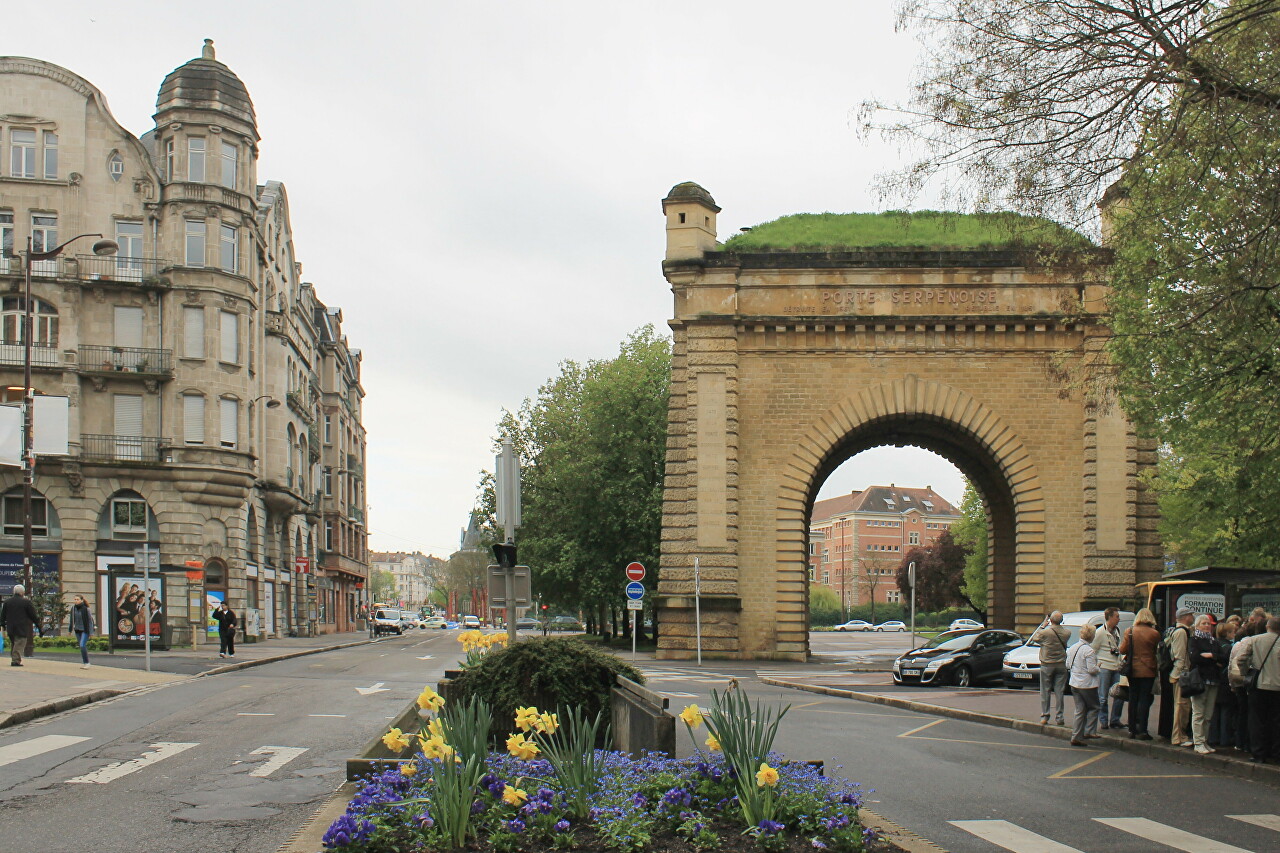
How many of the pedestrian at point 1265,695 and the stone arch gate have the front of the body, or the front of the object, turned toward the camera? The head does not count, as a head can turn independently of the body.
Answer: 1

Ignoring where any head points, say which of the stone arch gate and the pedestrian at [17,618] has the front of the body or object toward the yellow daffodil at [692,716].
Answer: the stone arch gate

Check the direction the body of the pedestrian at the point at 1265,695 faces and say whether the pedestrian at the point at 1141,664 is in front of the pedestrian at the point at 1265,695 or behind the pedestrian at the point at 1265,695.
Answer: in front

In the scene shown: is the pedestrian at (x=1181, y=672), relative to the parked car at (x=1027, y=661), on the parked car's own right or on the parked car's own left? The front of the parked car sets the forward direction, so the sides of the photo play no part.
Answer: on the parked car's own left

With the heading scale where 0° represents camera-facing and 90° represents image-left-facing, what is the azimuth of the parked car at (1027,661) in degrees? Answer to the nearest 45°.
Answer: approximately 45°
